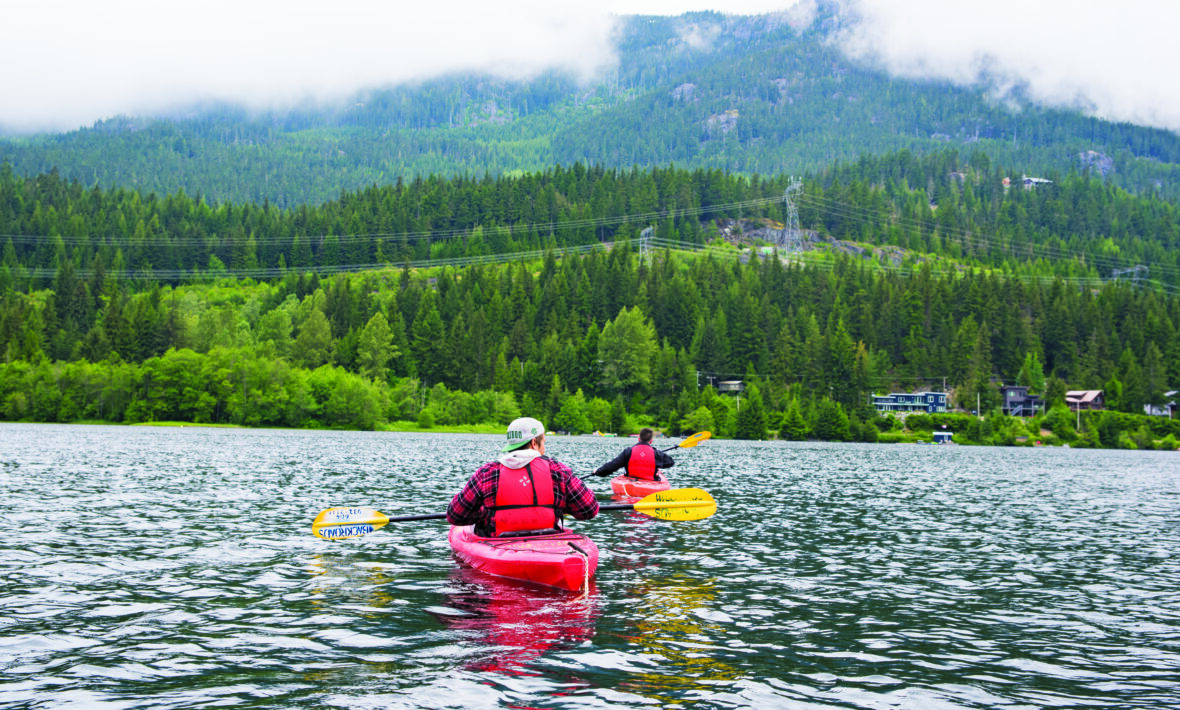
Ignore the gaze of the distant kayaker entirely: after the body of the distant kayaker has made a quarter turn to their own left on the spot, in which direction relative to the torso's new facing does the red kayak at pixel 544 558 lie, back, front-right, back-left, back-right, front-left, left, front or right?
left

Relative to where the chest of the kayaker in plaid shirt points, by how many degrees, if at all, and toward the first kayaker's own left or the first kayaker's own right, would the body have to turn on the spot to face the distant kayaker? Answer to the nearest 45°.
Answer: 0° — they already face them

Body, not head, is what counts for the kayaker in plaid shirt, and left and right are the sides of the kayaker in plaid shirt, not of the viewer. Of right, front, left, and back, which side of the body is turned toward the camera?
back

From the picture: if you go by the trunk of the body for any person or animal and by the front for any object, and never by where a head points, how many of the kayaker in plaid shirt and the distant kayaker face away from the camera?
2

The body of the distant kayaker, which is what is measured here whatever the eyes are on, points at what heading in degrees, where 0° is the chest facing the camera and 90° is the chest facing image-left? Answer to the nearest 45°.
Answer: approximately 180°

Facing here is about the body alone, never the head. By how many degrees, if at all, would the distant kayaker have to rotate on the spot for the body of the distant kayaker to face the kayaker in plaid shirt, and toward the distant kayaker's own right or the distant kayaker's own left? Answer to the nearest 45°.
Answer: approximately 180°
